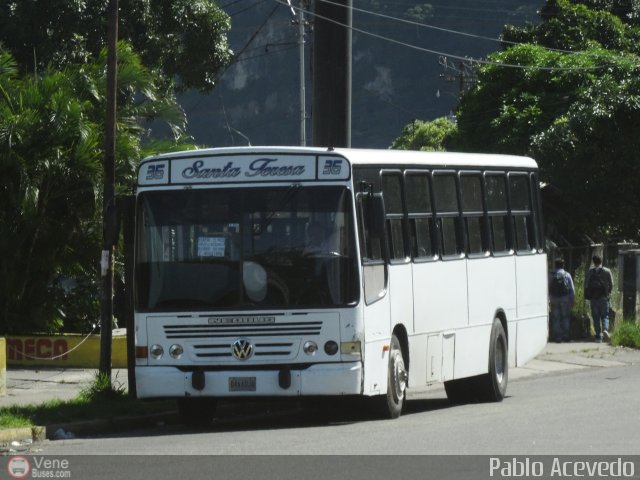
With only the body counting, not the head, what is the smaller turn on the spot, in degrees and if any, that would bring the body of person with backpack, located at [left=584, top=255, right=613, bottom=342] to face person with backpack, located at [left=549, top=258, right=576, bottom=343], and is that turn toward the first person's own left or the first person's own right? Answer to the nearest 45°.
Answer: approximately 90° to the first person's own left

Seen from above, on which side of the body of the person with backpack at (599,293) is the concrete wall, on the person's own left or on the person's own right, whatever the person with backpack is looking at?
on the person's own left

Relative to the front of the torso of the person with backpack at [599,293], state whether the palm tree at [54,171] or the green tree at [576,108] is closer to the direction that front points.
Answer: the green tree

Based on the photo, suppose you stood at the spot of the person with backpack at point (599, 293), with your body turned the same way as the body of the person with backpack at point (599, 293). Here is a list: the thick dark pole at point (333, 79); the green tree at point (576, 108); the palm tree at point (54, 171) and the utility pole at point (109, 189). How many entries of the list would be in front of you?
1

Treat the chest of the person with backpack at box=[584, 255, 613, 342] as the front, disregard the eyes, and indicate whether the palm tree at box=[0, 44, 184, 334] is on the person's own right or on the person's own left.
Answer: on the person's own left

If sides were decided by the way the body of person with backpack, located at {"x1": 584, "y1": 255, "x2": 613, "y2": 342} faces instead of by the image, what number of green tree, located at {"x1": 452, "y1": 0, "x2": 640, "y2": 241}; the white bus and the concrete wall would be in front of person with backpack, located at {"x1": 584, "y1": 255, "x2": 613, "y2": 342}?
1

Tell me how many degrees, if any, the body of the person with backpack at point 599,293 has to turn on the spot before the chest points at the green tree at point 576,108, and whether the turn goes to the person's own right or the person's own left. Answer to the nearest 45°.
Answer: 0° — they already face it

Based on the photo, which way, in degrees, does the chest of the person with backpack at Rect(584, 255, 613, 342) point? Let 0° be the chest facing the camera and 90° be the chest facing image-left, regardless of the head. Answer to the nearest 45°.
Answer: approximately 180°

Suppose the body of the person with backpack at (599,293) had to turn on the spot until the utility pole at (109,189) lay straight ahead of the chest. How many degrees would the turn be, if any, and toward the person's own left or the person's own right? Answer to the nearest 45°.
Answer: approximately 135° to the person's own left

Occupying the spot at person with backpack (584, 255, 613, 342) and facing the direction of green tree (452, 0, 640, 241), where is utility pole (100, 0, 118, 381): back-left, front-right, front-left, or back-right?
back-left
